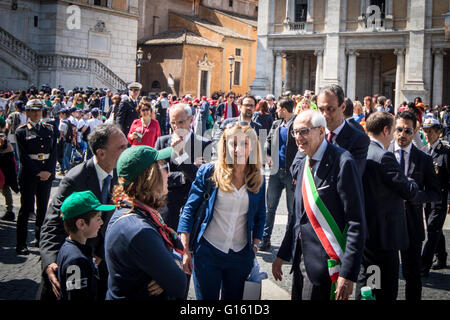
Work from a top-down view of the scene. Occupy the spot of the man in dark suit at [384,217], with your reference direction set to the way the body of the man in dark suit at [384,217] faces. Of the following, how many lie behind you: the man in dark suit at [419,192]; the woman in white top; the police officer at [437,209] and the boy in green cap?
2

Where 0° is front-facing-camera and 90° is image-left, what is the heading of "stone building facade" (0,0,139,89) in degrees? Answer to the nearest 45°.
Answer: approximately 315°

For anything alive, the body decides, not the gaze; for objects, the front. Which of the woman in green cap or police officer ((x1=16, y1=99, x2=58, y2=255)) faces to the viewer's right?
the woman in green cap

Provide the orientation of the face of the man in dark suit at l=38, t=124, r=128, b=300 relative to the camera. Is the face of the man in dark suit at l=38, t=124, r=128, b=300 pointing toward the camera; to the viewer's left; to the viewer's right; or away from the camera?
to the viewer's right

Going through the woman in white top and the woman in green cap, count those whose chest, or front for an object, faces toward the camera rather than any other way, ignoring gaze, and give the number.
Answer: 1

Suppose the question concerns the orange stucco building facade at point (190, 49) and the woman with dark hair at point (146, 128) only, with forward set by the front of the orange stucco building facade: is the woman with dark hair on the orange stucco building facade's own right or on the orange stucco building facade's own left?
on the orange stucco building facade's own right

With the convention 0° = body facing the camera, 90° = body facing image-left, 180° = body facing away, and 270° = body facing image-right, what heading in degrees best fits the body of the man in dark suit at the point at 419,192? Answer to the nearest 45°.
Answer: approximately 45°
